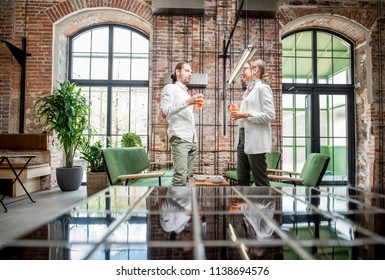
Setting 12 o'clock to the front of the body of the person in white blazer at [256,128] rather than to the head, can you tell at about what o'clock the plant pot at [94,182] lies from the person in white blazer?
The plant pot is roughly at 1 o'clock from the person in white blazer.

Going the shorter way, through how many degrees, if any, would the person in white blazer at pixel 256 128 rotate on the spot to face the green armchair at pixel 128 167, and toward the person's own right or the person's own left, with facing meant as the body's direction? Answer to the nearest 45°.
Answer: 0° — they already face it

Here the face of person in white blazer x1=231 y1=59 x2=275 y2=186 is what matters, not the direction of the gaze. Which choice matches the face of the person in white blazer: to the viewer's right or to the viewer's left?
to the viewer's left

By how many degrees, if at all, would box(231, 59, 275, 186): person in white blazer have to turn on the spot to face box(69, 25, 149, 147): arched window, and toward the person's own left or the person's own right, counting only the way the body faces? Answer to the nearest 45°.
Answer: approximately 45° to the person's own right

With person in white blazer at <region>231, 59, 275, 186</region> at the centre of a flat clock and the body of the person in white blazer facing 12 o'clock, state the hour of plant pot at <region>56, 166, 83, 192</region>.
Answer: The plant pot is roughly at 1 o'clock from the person in white blazer.

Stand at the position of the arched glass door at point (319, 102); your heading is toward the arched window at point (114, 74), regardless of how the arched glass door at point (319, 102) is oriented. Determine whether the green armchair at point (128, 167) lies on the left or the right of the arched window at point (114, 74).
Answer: left

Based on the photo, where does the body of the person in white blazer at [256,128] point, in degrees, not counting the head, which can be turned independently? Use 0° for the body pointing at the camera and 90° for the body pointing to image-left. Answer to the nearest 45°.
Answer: approximately 90°

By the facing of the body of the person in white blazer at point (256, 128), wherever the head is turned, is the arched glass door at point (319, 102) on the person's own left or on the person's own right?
on the person's own right

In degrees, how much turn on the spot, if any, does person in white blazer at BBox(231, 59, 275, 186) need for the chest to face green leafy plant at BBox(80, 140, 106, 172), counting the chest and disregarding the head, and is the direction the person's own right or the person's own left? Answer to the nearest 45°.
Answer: approximately 45° to the person's own right

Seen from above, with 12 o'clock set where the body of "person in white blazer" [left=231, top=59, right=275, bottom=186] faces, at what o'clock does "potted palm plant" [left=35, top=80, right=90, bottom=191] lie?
The potted palm plant is roughly at 1 o'clock from the person in white blazer.
